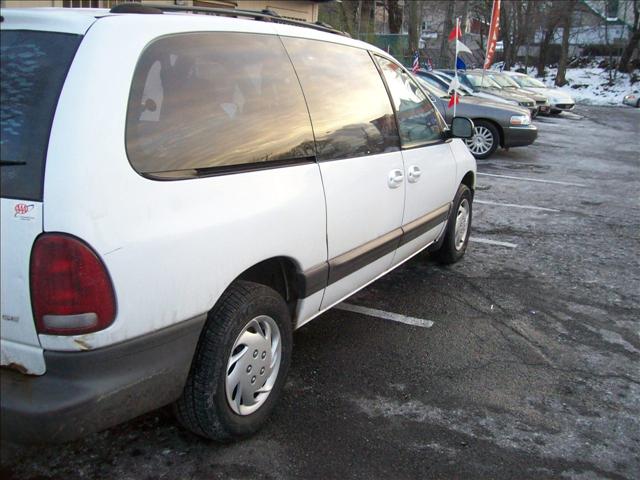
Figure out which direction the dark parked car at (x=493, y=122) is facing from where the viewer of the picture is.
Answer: facing to the right of the viewer

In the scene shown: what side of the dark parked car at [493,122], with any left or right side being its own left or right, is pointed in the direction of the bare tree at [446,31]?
left

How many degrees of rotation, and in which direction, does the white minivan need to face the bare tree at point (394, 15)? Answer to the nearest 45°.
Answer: approximately 45° to its left

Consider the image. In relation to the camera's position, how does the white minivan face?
facing away from the viewer and to the right of the viewer

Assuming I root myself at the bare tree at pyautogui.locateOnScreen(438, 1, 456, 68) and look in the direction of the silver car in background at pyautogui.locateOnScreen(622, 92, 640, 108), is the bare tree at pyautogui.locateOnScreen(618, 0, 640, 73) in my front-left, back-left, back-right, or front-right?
front-left

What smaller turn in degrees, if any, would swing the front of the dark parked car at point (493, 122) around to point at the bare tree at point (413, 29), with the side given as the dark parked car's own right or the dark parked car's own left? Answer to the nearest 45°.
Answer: approximately 90° to the dark parked car's own left

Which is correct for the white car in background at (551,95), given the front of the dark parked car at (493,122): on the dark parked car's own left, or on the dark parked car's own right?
on the dark parked car's own left

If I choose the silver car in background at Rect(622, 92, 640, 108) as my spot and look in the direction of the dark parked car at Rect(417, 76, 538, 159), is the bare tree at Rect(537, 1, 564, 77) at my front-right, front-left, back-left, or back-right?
back-right

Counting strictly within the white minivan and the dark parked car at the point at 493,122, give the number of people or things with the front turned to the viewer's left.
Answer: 0

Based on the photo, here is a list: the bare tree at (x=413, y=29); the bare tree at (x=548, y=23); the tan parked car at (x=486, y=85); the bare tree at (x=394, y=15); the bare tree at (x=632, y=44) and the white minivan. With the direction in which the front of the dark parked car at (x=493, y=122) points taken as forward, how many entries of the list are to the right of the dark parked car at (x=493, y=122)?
1

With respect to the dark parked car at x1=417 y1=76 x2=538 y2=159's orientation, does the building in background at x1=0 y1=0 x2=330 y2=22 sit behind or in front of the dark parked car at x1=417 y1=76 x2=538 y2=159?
behind
